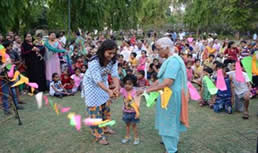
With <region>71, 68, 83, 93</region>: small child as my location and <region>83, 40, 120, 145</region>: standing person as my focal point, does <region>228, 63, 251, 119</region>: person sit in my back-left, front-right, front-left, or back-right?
front-left

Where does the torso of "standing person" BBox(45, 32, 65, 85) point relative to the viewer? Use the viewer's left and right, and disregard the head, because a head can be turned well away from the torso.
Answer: facing the viewer and to the right of the viewer

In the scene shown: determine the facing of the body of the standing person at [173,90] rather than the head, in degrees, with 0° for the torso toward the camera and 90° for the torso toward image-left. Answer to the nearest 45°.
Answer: approximately 90°

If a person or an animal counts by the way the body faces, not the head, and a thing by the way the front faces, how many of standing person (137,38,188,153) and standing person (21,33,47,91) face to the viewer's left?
1

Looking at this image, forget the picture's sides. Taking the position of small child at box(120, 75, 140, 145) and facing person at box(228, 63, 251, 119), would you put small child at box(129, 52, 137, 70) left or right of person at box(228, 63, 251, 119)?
left

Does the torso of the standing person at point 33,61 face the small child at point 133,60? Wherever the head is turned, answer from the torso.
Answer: no

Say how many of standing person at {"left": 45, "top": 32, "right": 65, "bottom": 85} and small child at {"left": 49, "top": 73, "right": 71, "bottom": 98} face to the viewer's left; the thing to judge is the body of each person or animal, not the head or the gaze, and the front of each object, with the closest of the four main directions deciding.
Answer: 0

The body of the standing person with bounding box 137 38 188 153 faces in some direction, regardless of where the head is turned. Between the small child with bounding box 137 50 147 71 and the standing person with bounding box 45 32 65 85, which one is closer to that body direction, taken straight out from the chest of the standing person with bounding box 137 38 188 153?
the standing person

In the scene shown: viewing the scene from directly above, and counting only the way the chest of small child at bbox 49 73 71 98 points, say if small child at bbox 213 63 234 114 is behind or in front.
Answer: in front

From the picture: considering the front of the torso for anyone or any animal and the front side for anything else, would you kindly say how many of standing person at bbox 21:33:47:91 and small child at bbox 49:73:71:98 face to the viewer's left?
0

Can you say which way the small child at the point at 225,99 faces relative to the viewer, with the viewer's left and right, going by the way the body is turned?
facing the viewer and to the left of the viewer

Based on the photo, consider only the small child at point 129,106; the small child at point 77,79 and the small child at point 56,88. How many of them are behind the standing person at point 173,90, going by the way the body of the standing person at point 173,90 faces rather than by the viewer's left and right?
0

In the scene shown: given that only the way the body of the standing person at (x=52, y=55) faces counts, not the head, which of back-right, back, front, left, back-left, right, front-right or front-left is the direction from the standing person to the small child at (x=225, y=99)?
front

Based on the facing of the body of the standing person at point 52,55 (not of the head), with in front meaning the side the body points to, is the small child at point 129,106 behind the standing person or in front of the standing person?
in front

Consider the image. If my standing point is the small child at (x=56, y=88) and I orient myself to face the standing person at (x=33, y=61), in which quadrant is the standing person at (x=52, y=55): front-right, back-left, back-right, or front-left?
front-right

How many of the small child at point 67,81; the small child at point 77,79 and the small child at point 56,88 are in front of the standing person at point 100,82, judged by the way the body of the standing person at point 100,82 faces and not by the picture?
0

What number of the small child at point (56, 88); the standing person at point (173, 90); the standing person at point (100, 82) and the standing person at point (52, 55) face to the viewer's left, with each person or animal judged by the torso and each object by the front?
1

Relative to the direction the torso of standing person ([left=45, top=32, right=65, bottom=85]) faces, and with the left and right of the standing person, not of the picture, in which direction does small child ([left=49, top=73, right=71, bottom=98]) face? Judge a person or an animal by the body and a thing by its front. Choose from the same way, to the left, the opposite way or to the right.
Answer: the same way
